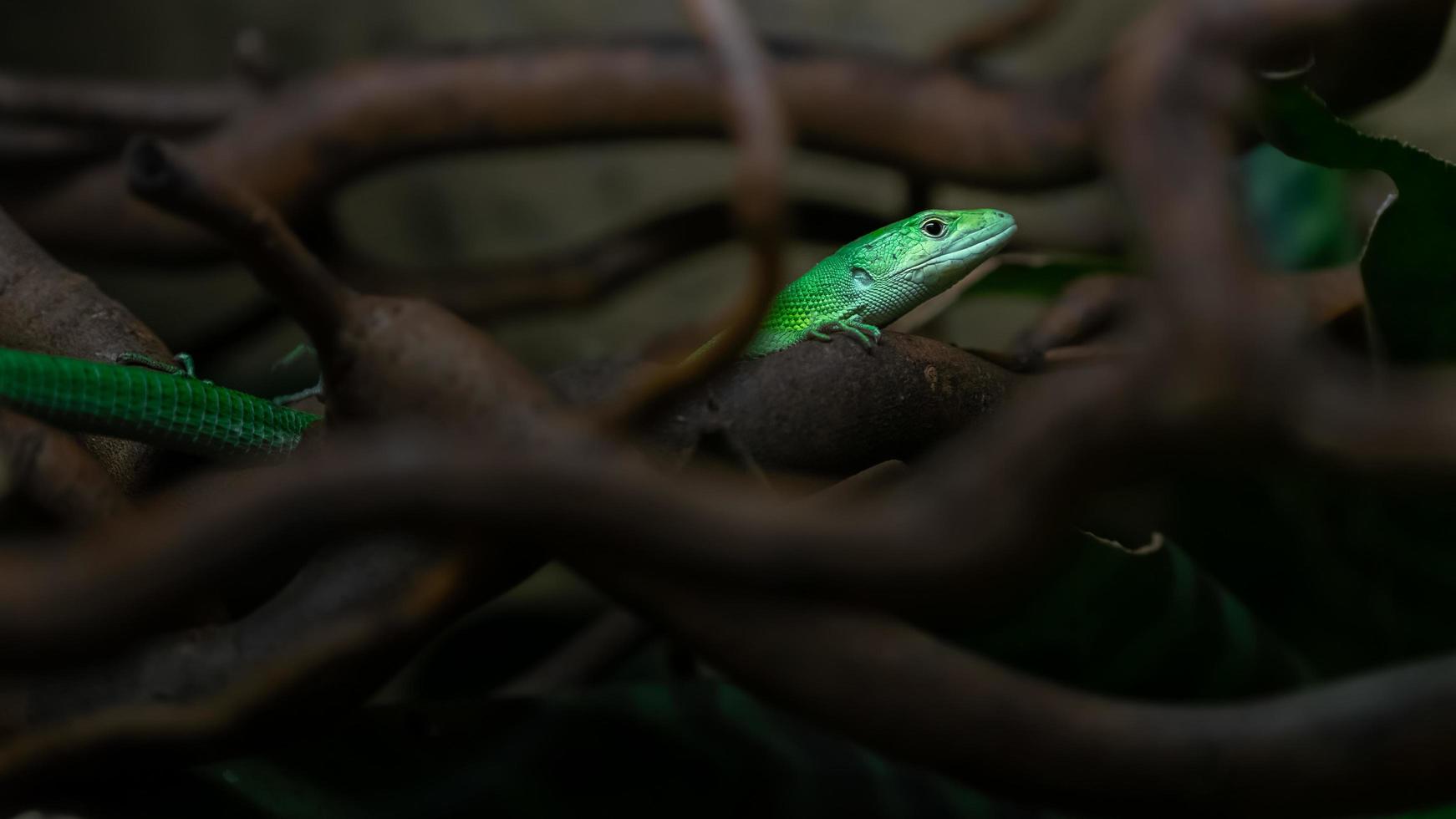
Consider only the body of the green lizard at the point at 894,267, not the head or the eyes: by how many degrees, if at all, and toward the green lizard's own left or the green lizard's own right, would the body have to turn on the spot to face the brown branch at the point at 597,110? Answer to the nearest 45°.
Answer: approximately 135° to the green lizard's own left

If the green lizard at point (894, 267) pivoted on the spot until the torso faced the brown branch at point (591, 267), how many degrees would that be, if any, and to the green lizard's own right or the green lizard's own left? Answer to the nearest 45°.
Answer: approximately 135° to the green lizard's own left

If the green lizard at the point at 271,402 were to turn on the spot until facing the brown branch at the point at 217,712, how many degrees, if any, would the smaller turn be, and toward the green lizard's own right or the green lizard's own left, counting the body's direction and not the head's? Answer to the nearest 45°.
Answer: approximately 90° to the green lizard's own right

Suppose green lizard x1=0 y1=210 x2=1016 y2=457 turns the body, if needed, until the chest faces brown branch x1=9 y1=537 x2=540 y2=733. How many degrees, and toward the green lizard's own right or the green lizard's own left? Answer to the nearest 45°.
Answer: approximately 90° to the green lizard's own right

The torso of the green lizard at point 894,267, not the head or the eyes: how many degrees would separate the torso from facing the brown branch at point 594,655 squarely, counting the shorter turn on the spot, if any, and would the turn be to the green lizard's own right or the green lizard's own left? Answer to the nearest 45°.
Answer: approximately 180°

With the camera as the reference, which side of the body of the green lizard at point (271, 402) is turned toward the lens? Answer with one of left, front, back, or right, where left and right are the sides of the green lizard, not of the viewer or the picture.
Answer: right

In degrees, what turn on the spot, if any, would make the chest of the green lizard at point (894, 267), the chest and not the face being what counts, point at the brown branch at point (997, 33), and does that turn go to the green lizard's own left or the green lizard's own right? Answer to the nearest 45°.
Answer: approximately 90° to the green lizard's own left

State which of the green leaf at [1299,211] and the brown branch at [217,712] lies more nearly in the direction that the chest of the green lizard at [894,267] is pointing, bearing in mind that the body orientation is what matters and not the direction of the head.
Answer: the green leaf
